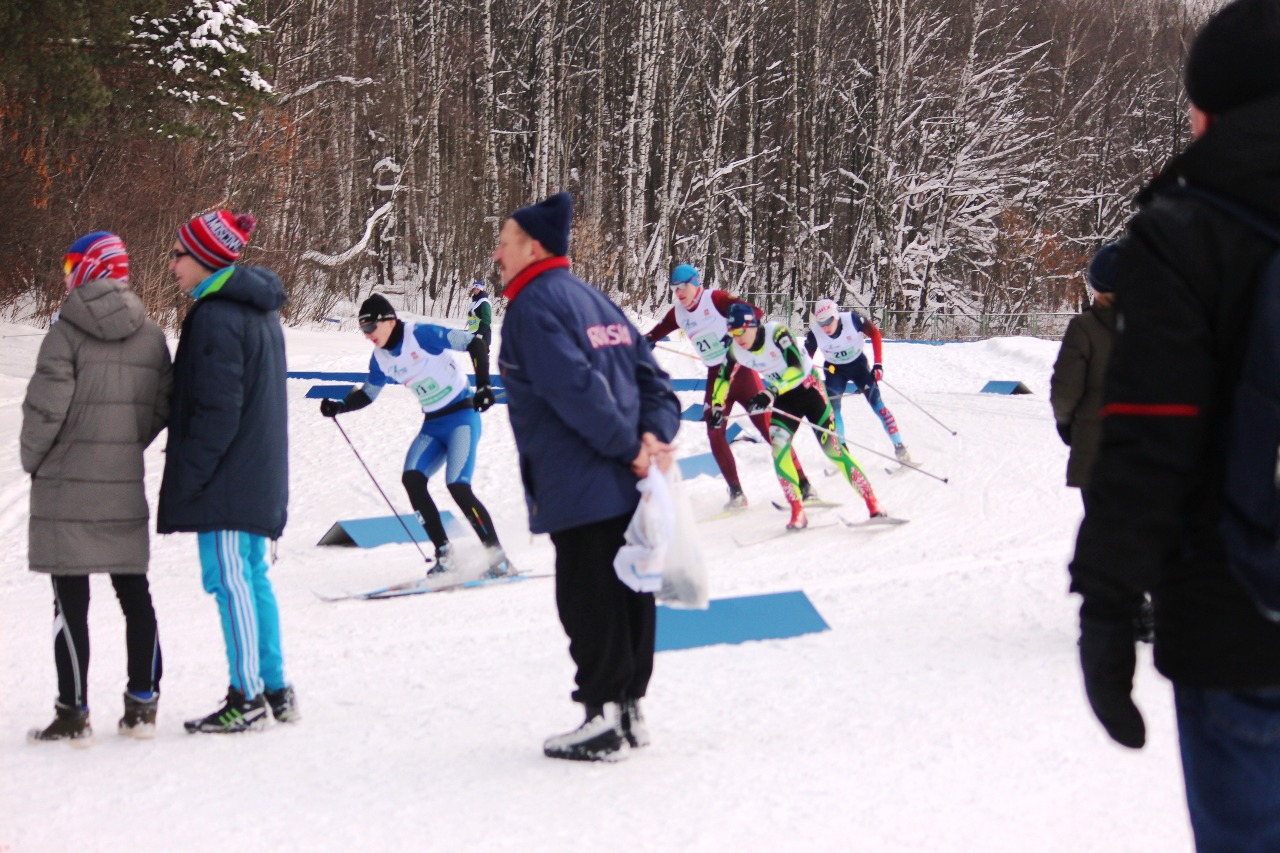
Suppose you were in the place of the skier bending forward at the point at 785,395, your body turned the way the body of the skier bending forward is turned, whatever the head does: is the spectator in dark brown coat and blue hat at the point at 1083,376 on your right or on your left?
on your left

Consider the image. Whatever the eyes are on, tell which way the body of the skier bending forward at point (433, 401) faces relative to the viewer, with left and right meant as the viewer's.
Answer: facing the viewer and to the left of the viewer

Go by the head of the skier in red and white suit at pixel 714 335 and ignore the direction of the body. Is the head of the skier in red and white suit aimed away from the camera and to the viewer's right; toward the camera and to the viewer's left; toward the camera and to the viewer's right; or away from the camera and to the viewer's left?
toward the camera and to the viewer's left

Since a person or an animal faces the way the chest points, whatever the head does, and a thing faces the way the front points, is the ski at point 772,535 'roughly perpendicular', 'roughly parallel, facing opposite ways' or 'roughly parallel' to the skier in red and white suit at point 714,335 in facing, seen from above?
roughly parallel

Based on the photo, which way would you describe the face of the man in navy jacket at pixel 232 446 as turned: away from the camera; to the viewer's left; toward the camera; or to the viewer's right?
to the viewer's left

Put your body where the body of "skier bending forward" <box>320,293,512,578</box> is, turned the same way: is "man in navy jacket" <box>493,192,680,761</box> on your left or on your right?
on your left

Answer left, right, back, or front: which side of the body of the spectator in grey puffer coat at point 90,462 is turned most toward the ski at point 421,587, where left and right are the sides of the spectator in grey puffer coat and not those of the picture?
right

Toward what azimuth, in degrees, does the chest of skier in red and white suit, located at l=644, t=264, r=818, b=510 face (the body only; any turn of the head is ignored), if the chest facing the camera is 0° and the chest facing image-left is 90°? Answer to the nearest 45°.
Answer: approximately 45°

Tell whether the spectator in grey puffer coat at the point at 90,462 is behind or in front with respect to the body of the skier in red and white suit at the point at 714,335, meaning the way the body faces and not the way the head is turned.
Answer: in front

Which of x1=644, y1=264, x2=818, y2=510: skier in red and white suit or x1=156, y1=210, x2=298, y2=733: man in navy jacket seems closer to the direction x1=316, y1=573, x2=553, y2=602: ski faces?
the man in navy jacket

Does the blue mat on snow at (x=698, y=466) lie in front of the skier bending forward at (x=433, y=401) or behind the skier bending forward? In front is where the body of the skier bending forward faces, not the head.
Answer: behind

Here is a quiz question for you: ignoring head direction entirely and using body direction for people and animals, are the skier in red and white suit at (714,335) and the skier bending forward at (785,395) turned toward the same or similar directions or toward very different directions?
same or similar directions

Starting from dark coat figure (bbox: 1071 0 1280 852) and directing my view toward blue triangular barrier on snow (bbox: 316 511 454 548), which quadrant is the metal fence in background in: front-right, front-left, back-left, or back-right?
front-right

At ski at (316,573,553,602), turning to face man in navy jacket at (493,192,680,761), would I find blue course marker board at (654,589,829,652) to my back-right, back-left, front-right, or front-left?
front-left

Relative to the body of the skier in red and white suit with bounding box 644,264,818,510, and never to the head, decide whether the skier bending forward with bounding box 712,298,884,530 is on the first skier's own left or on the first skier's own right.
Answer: on the first skier's own left

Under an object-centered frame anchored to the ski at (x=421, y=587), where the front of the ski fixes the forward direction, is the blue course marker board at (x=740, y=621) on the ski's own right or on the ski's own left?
on the ski's own left

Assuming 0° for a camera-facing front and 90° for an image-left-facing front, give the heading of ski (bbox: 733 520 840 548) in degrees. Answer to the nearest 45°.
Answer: approximately 45°

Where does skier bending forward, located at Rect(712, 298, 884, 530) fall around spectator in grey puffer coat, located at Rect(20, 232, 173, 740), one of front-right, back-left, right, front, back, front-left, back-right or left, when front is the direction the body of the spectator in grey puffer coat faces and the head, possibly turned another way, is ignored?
right

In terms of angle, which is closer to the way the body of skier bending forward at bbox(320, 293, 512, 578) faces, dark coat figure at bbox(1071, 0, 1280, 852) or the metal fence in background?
the dark coat figure

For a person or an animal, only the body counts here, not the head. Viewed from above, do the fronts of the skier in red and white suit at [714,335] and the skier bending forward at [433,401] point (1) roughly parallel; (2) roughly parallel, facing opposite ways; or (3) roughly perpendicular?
roughly parallel

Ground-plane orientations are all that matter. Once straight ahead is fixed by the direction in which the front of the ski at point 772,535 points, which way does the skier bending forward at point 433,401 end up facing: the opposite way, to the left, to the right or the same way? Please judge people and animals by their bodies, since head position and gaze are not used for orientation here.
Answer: the same way
